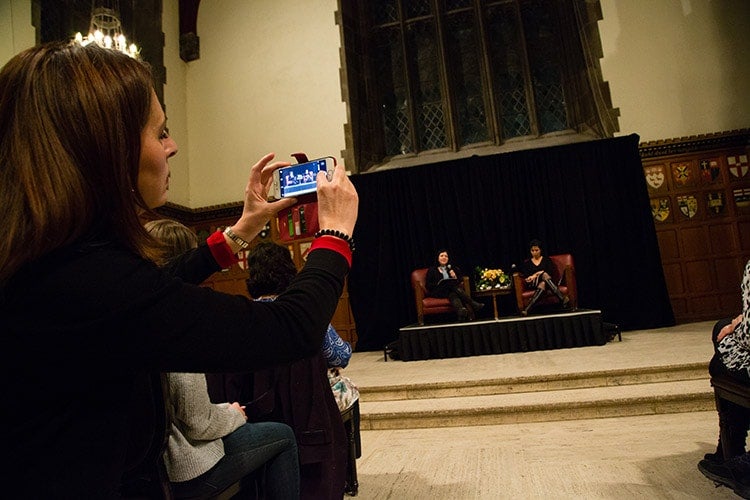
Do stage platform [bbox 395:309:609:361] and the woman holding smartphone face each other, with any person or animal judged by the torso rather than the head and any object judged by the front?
yes

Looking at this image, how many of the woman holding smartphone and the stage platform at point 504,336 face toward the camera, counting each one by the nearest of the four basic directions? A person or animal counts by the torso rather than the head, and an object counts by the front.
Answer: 1

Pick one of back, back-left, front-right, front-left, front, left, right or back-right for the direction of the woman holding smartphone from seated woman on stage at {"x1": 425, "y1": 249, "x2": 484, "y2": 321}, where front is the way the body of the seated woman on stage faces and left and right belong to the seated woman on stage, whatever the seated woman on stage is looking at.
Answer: front-right

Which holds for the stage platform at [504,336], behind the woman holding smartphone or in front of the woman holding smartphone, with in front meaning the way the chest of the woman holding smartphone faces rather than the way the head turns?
in front

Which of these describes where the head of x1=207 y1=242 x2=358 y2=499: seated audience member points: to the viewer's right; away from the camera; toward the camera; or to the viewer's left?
away from the camera

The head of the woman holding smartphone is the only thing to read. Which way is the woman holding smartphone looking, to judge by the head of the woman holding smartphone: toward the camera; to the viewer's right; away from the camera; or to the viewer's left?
to the viewer's right

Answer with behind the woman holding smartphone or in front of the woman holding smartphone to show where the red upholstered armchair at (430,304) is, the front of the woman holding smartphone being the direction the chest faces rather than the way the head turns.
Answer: in front

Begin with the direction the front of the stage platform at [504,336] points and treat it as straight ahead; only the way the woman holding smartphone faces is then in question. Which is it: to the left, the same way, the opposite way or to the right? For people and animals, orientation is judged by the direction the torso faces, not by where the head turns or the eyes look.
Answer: the opposite way

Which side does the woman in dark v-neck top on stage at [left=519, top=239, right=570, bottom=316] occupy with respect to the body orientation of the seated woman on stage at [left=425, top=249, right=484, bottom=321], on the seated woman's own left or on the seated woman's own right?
on the seated woman's own left

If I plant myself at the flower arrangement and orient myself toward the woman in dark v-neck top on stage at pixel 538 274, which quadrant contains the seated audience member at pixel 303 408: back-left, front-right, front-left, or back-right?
back-right

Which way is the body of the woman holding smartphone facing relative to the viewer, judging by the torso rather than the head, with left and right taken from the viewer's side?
facing away from the viewer and to the right of the viewer

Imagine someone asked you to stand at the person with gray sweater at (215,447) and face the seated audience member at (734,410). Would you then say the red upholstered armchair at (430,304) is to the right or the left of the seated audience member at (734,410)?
left

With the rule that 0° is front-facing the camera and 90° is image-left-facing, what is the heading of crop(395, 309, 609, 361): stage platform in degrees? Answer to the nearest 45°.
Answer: approximately 0°
